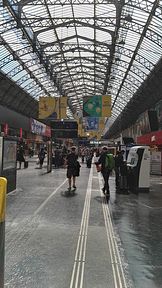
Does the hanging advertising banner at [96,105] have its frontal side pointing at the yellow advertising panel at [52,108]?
no

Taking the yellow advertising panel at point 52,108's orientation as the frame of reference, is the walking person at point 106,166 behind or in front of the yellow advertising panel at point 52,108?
in front

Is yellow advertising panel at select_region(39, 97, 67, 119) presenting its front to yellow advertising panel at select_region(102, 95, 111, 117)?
no

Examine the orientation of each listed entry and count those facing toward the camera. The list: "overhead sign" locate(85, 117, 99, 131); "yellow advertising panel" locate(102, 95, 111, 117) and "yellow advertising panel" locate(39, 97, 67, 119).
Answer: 3

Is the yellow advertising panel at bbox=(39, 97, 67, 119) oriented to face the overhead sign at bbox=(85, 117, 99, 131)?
no

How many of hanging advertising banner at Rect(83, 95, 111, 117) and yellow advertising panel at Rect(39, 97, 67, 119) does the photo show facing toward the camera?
2

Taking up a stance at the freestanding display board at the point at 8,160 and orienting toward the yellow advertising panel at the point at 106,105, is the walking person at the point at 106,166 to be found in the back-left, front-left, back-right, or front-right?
front-right

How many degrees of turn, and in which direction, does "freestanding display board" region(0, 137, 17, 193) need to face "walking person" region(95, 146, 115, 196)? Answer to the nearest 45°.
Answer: approximately 45° to its left

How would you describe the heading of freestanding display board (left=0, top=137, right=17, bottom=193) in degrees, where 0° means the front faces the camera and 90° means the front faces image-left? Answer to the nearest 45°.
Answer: approximately 315°

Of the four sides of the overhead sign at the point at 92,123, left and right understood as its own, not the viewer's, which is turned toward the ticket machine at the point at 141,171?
front

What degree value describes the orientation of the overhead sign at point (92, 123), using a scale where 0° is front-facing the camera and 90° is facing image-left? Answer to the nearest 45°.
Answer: approximately 0°

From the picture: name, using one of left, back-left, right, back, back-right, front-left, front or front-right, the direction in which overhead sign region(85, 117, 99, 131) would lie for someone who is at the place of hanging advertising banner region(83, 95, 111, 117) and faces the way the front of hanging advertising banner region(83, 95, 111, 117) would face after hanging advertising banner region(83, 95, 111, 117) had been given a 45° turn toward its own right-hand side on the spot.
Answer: back-right

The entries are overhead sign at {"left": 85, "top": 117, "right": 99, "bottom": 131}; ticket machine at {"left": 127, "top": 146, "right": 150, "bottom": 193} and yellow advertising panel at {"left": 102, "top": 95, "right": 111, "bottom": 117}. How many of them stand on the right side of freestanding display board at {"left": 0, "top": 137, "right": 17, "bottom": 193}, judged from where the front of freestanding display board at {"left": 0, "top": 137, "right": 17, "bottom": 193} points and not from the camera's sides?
0

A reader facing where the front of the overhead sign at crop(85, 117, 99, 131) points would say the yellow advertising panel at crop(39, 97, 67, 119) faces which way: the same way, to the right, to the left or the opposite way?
the same way

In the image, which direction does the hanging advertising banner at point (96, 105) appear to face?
toward the camera

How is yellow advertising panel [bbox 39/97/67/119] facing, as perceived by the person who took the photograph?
facing the viewer

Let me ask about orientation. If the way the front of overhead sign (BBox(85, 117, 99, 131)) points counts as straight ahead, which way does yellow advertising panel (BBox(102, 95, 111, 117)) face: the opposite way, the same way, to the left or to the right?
the same way
